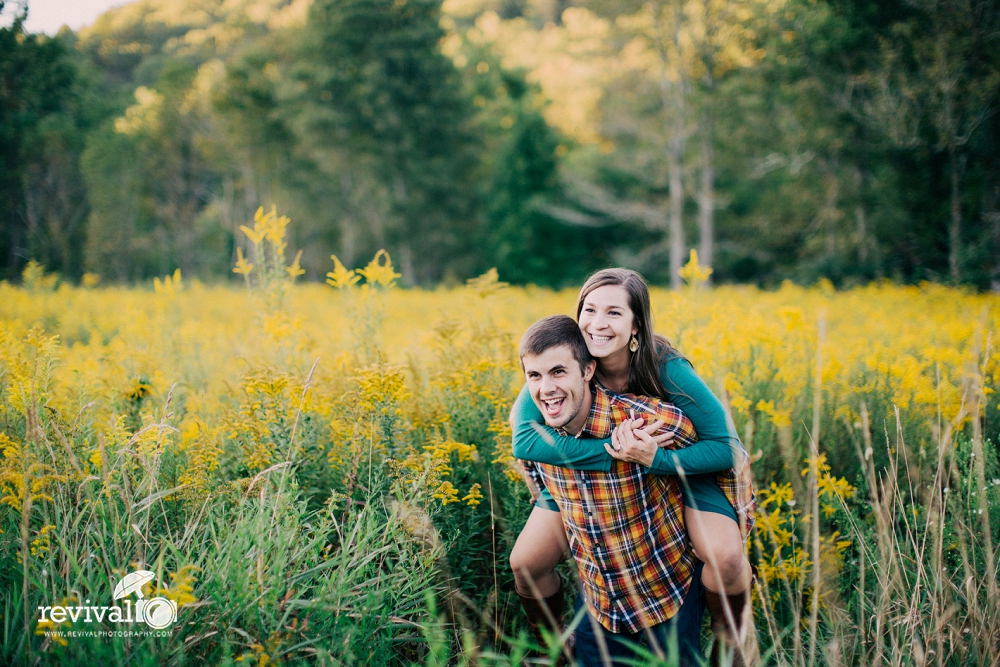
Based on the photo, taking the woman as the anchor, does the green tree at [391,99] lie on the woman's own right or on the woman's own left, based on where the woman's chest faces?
on the woman's own right

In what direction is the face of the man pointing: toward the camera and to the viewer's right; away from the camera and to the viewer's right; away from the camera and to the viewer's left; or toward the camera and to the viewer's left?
toward the camera and to the viewer's left

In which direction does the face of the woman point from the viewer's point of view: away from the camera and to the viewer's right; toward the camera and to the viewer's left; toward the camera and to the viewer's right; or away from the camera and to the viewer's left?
toward the camera and to the viewer's left

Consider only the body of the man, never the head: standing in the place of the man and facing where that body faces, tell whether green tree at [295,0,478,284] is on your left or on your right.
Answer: on your right

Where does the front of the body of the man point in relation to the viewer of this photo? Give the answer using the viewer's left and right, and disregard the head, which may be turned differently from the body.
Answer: facing the viewer and to the left of the viewer

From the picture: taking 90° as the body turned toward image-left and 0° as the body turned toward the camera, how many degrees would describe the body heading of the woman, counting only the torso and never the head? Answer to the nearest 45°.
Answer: approximately 45°
